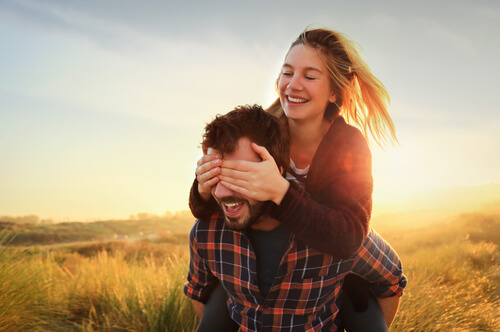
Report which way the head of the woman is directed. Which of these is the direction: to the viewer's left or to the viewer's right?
to the viewer's left

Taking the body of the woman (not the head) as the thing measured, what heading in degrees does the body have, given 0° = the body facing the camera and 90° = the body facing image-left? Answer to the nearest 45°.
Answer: approximately 45°
